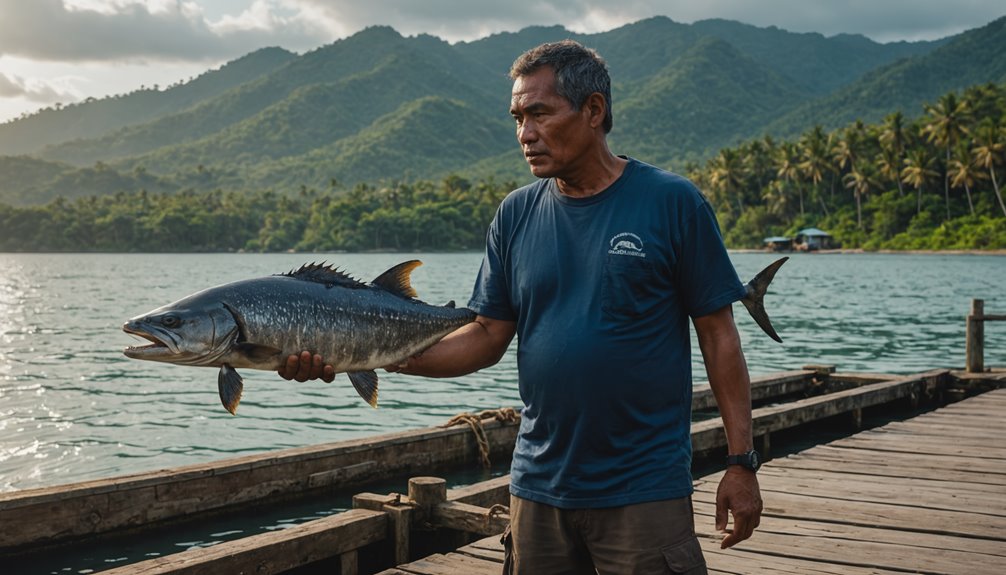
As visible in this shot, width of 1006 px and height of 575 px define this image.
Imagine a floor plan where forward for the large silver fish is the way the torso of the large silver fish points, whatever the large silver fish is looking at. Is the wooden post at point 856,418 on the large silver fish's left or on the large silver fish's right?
on the large silver fish's right

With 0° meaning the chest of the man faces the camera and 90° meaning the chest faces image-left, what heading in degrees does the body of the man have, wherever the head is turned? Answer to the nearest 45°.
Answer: approximately 45°

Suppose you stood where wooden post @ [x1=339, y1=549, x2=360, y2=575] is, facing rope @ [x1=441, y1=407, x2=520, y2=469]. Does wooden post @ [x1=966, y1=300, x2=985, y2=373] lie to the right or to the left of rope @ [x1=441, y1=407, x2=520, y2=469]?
right

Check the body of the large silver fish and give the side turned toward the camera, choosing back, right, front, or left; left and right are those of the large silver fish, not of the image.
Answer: left

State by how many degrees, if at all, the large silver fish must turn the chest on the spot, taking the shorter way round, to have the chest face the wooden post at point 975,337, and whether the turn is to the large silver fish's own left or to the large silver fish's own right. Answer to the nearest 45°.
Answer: approximately 135° to the large silver fish's own right

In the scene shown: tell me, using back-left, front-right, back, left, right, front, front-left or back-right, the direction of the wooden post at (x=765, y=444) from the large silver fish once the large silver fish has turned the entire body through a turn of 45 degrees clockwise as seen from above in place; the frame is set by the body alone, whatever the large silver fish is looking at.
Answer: right
